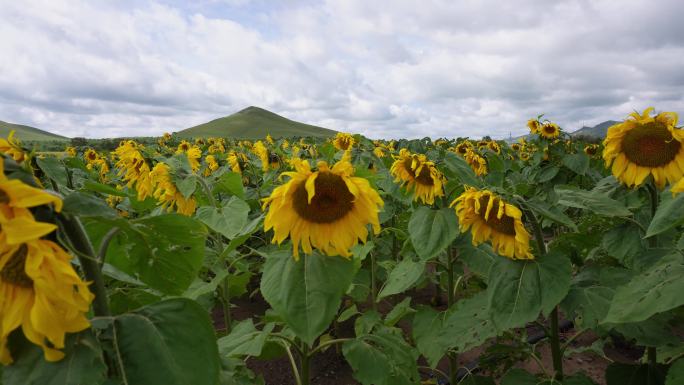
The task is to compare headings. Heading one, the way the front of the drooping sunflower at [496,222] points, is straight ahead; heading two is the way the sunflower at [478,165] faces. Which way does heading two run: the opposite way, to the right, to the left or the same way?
the same way

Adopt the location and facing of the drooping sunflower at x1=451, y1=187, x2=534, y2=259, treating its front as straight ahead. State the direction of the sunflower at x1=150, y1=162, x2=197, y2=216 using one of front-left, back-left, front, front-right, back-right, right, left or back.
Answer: front-right

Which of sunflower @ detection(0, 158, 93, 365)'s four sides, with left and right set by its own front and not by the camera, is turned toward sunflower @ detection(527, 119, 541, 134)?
back

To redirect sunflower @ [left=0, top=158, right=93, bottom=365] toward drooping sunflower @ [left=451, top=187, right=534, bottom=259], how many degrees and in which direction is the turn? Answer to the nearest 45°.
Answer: approximately 135° to its left

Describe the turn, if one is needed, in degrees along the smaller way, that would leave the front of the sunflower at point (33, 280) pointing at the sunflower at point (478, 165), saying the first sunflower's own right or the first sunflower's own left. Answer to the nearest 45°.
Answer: approximately 180°

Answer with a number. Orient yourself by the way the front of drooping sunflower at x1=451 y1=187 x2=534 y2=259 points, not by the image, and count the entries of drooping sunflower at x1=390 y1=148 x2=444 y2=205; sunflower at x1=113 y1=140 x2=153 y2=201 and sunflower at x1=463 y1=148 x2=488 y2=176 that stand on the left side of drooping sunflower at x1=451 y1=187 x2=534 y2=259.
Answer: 0

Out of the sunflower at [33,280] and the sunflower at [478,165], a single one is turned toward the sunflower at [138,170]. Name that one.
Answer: the sunflower at [478,165]

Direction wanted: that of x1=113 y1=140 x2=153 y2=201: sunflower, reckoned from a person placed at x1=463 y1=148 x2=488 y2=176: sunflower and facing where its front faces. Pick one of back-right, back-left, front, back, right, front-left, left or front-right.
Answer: front

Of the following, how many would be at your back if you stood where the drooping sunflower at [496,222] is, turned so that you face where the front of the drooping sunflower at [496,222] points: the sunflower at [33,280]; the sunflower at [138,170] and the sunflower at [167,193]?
0

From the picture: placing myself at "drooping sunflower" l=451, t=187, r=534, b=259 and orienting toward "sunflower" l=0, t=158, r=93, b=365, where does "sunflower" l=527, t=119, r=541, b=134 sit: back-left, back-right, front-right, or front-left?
back-right

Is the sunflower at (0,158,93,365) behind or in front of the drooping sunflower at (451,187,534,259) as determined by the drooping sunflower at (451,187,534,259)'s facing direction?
in front

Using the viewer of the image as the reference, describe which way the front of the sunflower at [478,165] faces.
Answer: facing the viewer and to the left of the viewer

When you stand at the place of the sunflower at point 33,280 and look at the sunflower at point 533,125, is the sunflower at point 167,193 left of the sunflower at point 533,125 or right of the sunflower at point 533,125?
left
